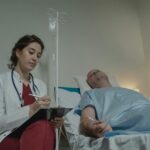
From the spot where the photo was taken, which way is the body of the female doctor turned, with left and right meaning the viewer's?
facing the viewer and to the right of the viewer

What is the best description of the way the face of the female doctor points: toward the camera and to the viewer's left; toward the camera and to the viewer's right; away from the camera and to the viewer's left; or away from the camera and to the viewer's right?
toward the camera and to the viewer's right

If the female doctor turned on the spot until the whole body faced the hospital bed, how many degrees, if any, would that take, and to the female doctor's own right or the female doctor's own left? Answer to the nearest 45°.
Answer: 0° — they already face it

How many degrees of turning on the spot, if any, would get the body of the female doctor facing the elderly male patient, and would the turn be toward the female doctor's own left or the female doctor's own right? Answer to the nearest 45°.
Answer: approximately 45° to the female doctor's own left
